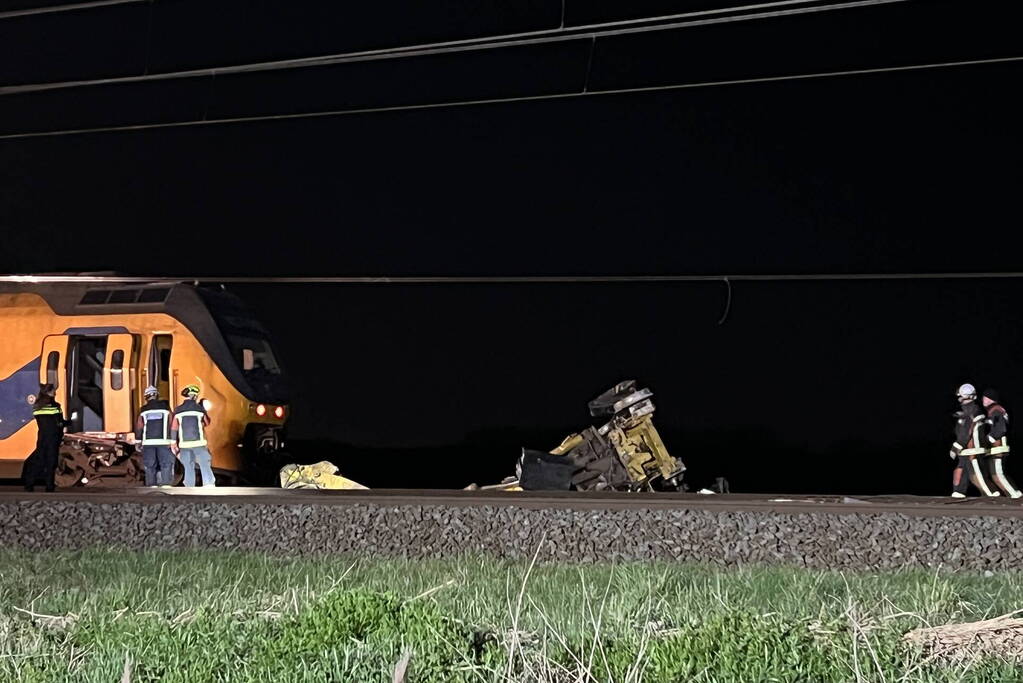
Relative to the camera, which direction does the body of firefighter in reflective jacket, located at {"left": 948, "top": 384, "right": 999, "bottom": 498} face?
to the viewer's left

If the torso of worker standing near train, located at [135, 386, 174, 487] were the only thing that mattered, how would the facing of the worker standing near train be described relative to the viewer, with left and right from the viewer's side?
facing away from the viewer

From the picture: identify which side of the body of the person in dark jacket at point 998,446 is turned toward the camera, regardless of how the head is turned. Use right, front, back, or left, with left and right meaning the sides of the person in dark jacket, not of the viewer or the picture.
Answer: left

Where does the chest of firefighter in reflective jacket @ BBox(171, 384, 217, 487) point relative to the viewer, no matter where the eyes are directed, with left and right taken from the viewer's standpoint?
facing away from the viewer

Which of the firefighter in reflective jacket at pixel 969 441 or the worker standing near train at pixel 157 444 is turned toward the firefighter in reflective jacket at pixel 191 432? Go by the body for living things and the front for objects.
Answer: the firefighter in reflective jacket at pixel 969 441

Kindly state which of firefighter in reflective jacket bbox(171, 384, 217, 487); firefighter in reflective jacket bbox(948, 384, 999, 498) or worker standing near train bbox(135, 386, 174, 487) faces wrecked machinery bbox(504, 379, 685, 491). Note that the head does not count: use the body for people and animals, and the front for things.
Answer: firefighter in reflective jacket bbox(948, 384, 999, 498)

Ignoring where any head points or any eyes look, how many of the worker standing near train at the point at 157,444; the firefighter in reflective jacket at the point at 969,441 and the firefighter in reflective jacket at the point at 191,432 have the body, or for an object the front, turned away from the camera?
2

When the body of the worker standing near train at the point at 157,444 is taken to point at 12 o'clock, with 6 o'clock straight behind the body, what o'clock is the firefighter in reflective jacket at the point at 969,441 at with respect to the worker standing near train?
The firefighter in reflective jacket is roughly at 4 o'clock from the worker standing near train.

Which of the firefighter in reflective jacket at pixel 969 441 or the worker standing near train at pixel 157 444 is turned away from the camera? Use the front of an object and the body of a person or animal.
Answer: the worker standing near train

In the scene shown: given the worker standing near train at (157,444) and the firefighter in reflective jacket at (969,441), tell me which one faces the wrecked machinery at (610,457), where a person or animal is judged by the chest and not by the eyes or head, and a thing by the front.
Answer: the firefighter in reflective jacket
